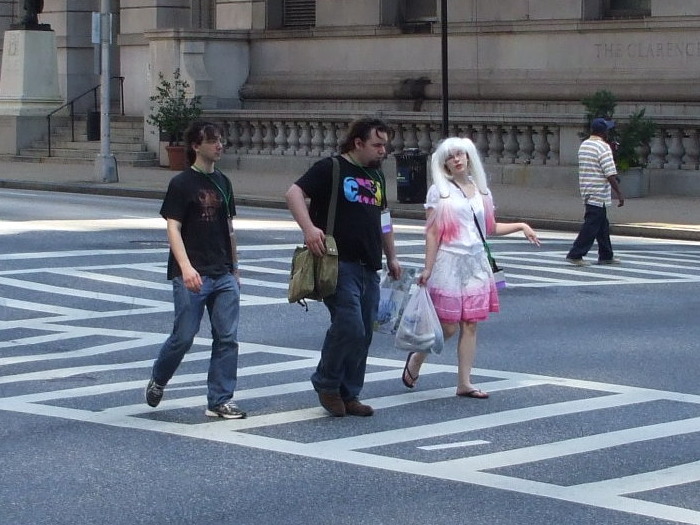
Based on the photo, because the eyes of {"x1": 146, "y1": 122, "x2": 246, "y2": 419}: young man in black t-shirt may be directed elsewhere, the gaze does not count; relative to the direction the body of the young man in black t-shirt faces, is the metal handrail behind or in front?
behind

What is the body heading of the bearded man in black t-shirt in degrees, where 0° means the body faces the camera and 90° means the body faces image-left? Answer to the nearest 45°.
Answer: approximately 315°

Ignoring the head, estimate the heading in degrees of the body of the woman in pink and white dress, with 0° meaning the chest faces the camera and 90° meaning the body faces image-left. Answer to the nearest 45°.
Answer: approximately 315°

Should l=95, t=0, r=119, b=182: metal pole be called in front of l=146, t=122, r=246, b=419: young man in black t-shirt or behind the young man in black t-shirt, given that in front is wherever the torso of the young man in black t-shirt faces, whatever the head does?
behind

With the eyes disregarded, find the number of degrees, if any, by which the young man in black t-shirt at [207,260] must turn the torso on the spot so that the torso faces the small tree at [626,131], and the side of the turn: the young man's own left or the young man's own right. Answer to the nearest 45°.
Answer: approximately 135° to the young man's own left
